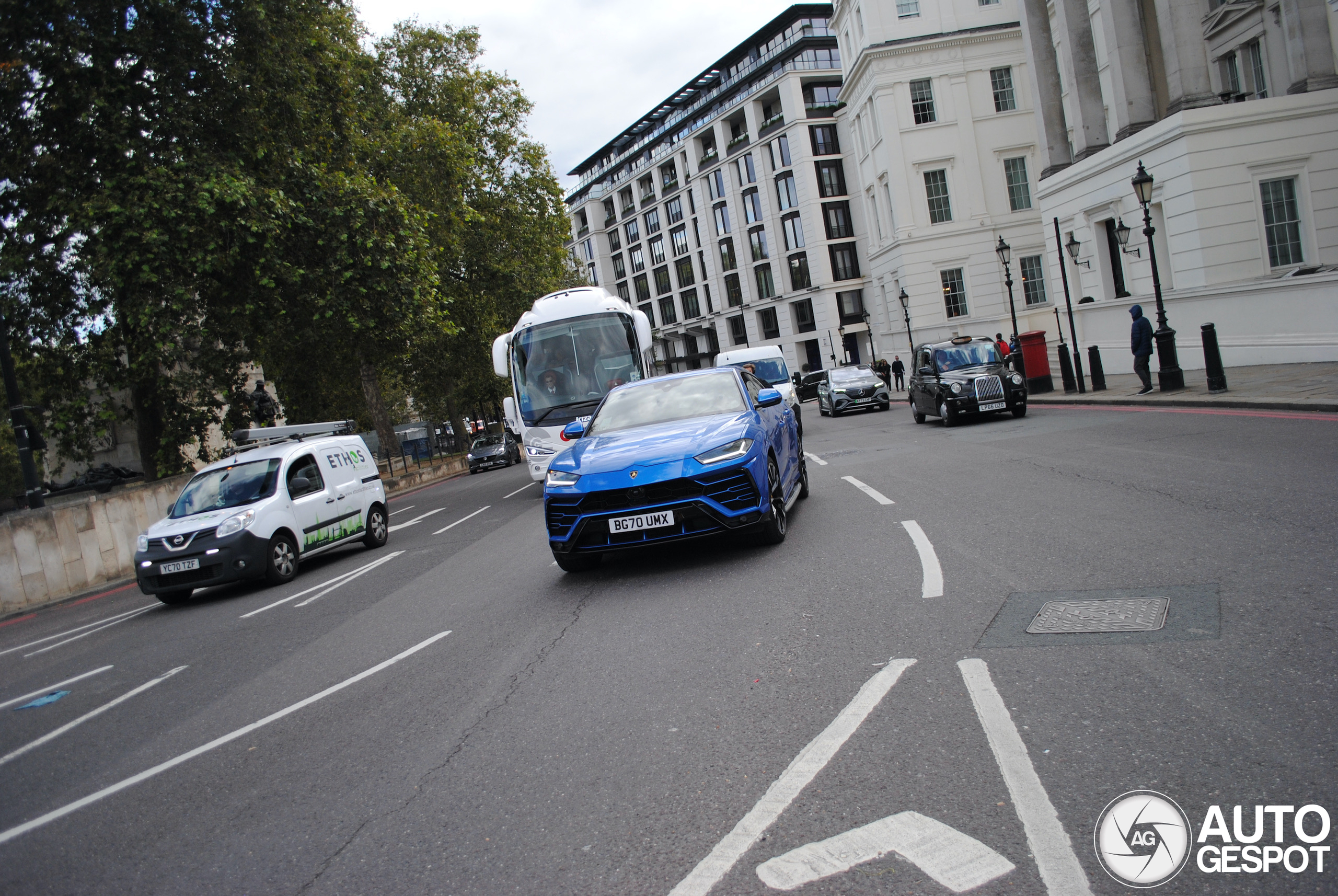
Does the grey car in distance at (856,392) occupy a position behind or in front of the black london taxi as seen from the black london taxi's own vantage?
behind

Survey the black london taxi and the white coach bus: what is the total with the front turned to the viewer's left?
0

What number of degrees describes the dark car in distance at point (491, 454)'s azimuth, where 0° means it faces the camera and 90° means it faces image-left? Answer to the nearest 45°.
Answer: approximately 45°

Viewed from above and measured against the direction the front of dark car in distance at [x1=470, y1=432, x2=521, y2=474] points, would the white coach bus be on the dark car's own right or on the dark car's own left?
on the dark car's own left

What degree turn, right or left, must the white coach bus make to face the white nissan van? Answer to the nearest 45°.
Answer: approximately 45° to its right

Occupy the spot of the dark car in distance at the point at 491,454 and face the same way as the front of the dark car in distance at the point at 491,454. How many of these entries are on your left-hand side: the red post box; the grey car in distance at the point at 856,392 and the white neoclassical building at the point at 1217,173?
3

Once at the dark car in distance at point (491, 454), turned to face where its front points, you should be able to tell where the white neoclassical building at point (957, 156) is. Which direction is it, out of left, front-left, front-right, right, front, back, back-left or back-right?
back-left

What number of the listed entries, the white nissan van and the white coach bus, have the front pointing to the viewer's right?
0

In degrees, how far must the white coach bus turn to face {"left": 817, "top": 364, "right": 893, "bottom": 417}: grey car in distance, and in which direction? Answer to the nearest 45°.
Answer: approximately 135° to its left

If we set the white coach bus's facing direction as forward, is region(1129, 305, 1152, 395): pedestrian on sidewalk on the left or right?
on its left

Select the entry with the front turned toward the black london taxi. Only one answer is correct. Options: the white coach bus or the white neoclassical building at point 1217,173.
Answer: the white neoclassical building

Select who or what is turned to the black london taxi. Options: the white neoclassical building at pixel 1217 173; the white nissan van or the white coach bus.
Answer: the white neoclassical building

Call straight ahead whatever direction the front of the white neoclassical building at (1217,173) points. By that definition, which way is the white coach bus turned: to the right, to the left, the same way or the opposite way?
to the left
